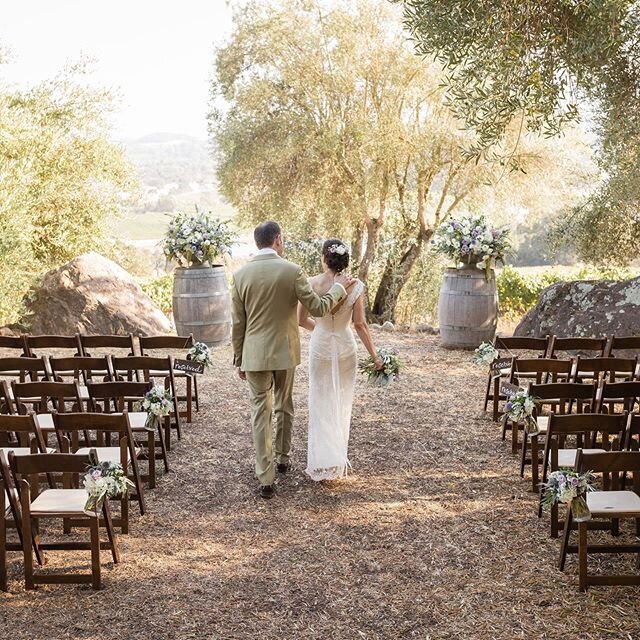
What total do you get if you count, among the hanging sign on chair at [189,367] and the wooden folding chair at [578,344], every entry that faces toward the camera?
1

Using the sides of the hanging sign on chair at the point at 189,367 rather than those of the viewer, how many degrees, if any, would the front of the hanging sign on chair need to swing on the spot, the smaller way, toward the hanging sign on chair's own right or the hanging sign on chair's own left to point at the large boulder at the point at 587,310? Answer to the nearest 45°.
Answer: approximately 135° to the hanging sign on chair's own left

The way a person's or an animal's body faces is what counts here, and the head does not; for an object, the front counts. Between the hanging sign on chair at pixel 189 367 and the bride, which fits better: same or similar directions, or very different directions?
very different directions

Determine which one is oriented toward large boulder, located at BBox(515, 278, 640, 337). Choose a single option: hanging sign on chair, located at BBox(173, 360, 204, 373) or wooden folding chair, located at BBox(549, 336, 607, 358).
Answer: the wooden folding chair

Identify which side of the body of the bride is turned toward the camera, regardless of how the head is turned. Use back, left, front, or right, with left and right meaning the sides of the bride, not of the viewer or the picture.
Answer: back

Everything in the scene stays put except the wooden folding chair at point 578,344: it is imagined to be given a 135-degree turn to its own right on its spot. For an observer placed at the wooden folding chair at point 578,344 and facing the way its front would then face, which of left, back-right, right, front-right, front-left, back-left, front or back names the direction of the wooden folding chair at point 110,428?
right

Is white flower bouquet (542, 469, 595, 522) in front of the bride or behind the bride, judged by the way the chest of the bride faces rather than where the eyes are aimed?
behind

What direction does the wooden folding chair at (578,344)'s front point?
away from the camera

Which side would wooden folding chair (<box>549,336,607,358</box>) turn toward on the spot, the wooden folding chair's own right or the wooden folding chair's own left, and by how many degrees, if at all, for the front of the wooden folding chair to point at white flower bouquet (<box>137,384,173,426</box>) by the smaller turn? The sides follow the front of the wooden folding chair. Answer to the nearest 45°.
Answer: approximately 135° to the wooden folding chair's own left

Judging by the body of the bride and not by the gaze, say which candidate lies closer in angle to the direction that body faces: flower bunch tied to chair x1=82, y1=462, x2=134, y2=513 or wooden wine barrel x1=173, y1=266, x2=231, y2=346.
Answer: the wooden wine barrel
